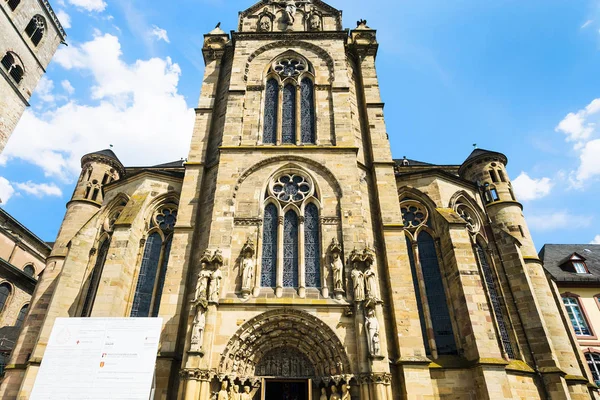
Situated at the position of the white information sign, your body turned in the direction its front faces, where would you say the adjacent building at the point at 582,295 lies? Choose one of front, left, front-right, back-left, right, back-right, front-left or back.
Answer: left

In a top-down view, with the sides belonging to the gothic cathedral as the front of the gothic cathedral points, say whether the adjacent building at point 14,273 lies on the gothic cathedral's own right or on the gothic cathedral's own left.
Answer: on the gothic cathedral's own right

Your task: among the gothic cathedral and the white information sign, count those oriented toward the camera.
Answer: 2

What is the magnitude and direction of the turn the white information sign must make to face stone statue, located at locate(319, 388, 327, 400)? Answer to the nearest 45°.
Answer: approximately 90° to its left

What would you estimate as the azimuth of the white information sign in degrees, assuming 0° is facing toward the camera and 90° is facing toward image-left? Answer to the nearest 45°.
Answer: approximately 0°

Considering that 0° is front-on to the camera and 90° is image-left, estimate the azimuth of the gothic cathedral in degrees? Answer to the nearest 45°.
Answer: approximately 0°
